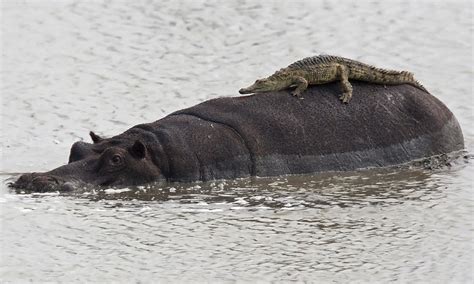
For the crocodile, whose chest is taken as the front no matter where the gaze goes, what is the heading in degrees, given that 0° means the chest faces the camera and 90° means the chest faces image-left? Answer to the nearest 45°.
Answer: approximately 90°
